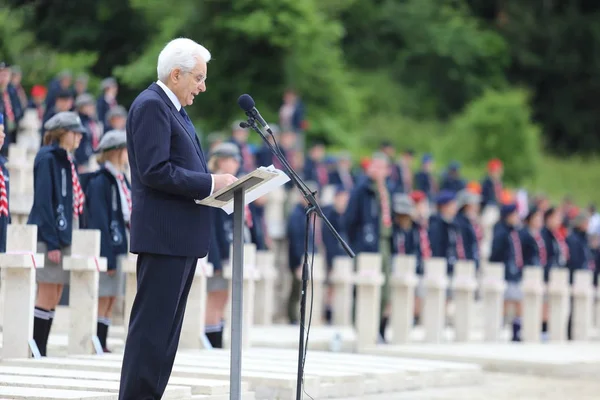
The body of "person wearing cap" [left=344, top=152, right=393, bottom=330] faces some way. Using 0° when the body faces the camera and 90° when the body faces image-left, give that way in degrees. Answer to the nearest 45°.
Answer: approximately 315°

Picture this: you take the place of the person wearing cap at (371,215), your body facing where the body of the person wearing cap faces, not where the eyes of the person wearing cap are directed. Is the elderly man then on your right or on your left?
on your right

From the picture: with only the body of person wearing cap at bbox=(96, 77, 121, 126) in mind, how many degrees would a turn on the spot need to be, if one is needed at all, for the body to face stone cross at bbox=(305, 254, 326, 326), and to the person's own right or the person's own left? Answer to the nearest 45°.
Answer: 0° — they already face it

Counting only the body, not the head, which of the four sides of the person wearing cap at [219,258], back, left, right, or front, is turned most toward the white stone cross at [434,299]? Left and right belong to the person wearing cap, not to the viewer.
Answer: left

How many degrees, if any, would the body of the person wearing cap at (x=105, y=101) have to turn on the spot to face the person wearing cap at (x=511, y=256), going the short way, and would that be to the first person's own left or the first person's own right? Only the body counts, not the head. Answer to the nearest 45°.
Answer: approximately 45° to the first person's own left

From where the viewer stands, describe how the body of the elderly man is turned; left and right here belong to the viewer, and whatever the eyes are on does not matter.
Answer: facing to the right of the viewer

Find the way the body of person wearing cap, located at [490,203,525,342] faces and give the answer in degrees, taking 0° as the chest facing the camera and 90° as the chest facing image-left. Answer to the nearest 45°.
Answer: approximately 315°

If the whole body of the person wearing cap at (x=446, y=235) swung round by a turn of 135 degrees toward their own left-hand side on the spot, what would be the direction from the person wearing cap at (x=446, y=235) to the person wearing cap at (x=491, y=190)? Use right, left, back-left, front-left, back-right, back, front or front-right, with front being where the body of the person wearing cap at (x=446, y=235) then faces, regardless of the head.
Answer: front

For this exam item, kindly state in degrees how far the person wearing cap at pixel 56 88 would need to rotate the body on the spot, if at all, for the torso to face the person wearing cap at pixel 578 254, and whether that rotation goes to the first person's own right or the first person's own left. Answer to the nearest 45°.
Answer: approximately 45° to the first person's own left
